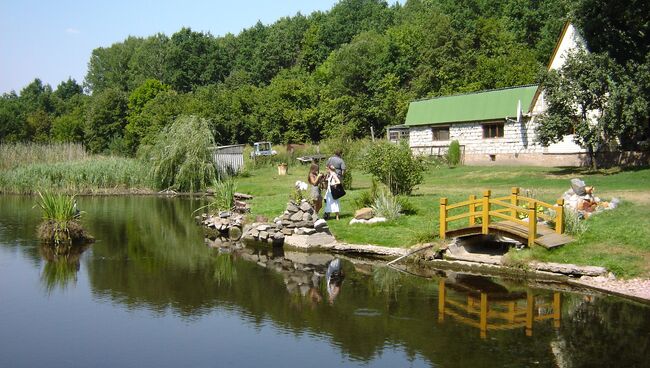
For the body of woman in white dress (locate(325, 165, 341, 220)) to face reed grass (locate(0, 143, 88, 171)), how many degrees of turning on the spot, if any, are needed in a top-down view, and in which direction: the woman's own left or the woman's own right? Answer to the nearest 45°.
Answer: approximately 45° to the woman's own right

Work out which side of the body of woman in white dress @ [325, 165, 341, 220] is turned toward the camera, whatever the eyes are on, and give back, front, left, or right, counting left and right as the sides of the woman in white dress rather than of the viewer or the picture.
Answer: left

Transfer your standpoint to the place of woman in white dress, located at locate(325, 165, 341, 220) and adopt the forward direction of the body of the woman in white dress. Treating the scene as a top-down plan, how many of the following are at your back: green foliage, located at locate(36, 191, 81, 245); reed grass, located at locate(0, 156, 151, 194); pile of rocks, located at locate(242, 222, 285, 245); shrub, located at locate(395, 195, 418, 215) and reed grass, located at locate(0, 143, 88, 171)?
1

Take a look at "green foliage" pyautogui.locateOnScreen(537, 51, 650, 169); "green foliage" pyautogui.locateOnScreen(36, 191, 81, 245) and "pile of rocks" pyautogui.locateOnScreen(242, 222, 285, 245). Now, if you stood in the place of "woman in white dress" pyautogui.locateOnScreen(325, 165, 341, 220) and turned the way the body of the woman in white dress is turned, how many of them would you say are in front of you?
2

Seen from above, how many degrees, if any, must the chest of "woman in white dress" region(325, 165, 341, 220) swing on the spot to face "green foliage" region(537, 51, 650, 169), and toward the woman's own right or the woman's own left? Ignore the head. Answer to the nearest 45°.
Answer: approximately 135° to the woman's own right

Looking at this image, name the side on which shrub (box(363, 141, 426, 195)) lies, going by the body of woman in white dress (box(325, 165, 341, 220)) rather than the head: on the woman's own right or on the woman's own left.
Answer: on the woman's own right

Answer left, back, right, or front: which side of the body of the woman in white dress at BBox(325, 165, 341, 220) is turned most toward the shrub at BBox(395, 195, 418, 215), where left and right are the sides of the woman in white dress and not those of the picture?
back

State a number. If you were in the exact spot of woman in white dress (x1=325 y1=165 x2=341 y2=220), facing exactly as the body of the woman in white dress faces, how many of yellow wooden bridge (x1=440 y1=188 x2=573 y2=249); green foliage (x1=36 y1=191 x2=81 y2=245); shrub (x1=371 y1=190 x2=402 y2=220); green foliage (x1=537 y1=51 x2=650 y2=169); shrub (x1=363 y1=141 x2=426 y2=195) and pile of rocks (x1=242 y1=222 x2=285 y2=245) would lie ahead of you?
2

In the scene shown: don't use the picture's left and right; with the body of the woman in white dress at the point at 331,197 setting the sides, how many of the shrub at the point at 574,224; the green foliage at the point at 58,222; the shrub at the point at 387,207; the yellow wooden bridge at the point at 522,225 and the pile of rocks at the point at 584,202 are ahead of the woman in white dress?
1
